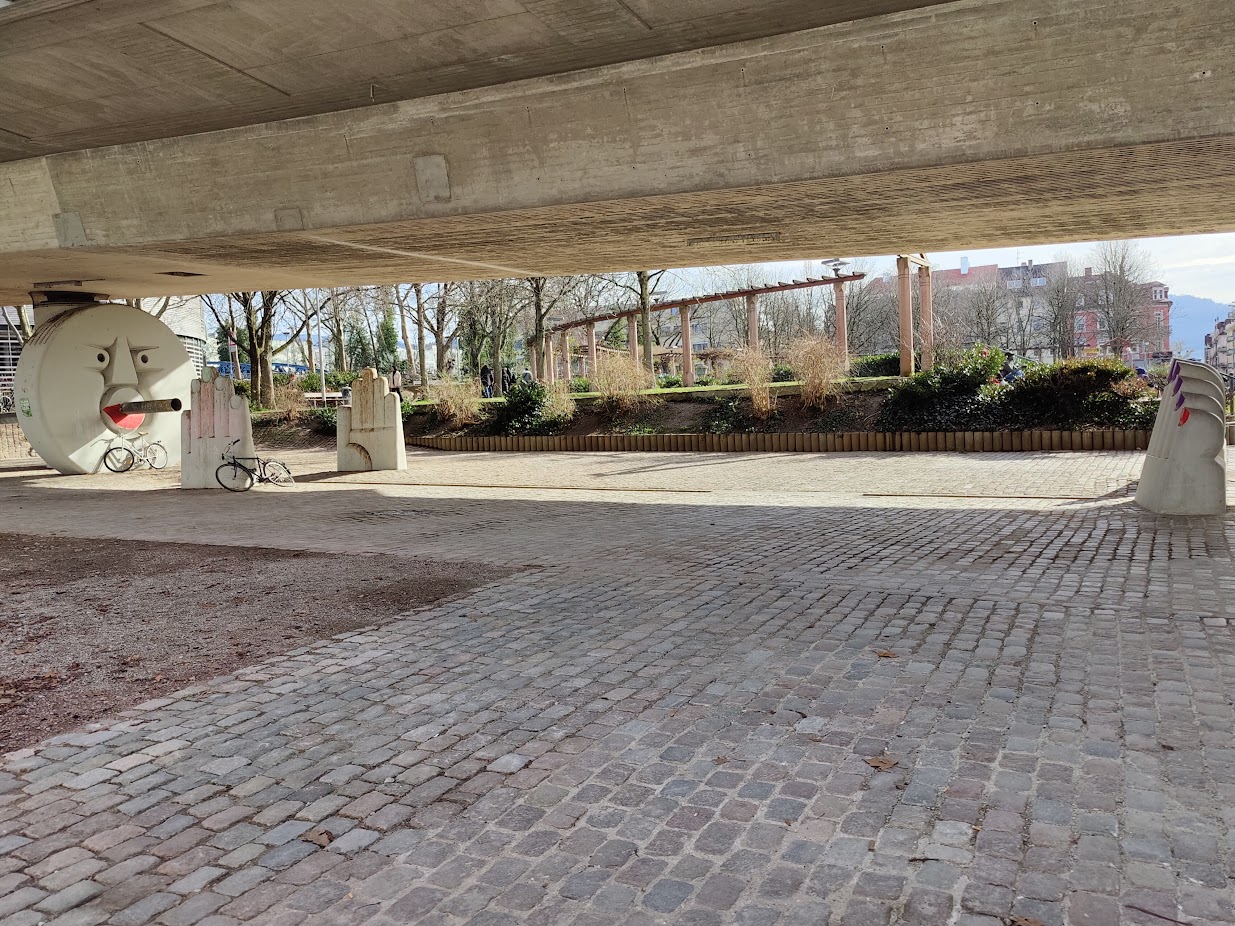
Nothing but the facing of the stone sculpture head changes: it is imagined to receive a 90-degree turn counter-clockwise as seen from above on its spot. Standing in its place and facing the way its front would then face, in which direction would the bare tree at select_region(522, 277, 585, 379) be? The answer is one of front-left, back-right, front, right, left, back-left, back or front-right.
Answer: front

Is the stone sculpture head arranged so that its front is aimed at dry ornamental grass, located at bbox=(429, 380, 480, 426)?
no

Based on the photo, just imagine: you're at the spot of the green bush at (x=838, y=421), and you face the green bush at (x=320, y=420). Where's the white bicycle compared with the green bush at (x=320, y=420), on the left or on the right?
left

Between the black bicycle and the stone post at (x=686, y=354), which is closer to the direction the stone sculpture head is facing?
the black bicycle

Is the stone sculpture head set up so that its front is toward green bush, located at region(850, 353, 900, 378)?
no

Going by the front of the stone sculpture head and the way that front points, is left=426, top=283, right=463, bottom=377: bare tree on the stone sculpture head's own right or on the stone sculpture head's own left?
on the stone sculpture head's own left

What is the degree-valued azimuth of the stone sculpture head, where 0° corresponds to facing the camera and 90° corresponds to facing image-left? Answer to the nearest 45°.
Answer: approximately 315°

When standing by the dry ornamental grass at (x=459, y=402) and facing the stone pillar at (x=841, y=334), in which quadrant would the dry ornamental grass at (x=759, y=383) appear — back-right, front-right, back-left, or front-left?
front-right

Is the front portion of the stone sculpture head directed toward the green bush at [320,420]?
no
